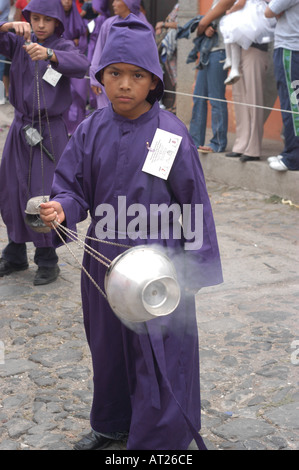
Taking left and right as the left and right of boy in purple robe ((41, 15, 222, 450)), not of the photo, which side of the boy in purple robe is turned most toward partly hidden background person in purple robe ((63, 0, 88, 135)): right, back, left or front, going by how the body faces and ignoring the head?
back

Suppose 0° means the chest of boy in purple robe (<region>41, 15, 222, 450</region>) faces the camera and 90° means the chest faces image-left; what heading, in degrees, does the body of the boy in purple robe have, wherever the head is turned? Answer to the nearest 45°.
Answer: approximately 0°

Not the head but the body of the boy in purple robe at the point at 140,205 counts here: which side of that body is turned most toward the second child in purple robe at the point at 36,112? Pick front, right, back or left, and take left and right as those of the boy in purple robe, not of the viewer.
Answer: back
